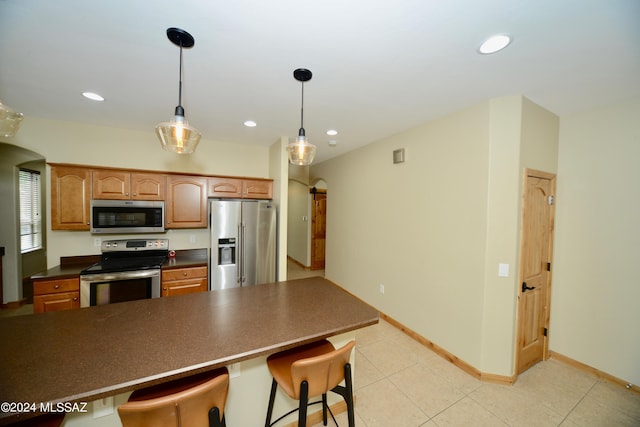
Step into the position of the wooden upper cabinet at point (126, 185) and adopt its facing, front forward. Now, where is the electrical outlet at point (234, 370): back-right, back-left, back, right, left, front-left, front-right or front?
front

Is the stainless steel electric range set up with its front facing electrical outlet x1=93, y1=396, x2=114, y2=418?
yes

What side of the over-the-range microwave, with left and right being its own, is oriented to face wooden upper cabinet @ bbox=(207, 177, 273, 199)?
left

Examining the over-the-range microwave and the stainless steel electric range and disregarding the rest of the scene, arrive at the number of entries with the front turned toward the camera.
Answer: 2

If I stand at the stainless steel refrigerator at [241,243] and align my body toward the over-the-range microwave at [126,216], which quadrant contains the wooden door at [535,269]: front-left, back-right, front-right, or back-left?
back-left

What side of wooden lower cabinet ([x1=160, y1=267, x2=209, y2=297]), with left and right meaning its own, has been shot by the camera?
front

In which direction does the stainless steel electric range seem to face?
toward the camera

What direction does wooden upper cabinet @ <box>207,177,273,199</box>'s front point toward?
toward the camera
